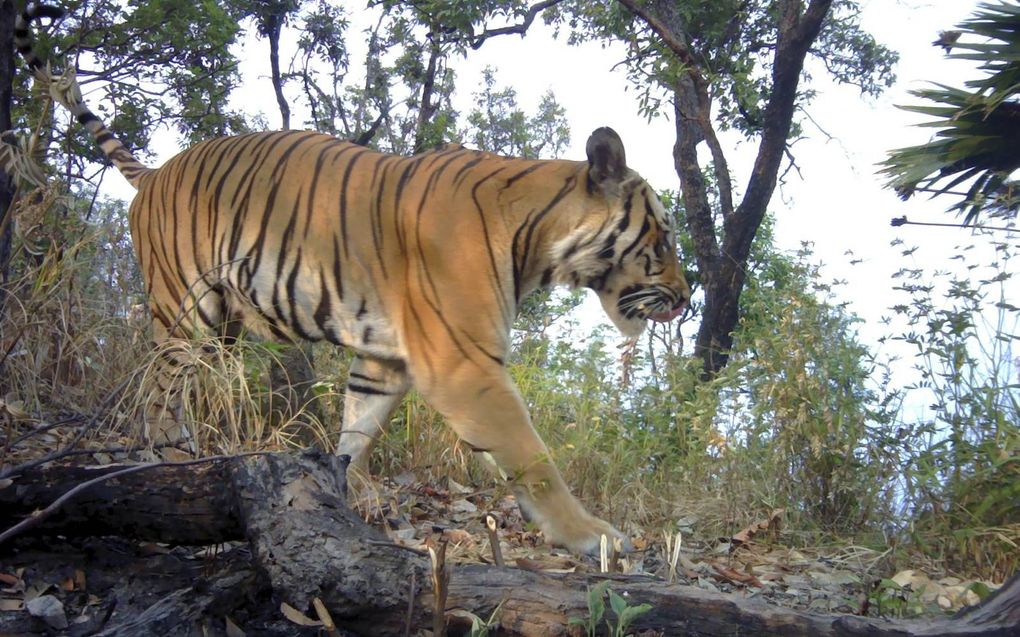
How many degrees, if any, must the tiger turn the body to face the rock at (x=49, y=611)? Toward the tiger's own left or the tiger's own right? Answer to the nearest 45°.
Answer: approximately 135° to the tiger's own right

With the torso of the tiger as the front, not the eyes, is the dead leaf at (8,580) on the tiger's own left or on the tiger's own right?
on the tiger's own right

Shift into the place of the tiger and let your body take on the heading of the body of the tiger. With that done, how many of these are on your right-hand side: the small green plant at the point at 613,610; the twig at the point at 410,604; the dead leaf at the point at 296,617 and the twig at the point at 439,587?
4

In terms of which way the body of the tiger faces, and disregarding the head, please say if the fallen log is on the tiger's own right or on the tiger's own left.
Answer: on the tiger's own right

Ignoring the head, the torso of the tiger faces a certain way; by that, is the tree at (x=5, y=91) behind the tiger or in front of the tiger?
behind

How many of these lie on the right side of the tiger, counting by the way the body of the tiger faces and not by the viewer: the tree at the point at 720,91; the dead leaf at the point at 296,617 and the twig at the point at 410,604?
2

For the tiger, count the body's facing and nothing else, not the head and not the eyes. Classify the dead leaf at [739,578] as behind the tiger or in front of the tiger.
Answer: in front

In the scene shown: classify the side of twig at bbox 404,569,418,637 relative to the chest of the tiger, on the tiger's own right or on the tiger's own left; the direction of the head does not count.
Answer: on the tiger's own right

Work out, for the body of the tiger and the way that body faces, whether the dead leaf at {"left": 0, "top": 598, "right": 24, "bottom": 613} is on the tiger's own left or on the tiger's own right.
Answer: on the tiger's own right

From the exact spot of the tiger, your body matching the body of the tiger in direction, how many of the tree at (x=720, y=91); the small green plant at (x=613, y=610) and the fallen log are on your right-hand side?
2

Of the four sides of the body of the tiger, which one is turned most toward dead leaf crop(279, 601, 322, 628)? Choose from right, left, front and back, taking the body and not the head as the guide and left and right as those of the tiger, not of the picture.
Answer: right

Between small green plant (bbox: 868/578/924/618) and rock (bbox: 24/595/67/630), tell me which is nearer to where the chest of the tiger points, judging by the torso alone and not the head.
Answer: the small green plant

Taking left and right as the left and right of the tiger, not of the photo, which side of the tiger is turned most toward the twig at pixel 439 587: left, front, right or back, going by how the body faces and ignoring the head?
right

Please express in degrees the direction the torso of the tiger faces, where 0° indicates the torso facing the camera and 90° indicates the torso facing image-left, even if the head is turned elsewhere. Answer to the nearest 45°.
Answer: approximately 270°
